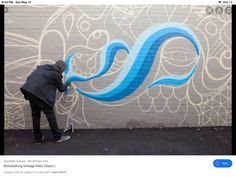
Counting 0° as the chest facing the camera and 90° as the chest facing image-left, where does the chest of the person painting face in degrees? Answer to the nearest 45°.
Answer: approximately 225°
